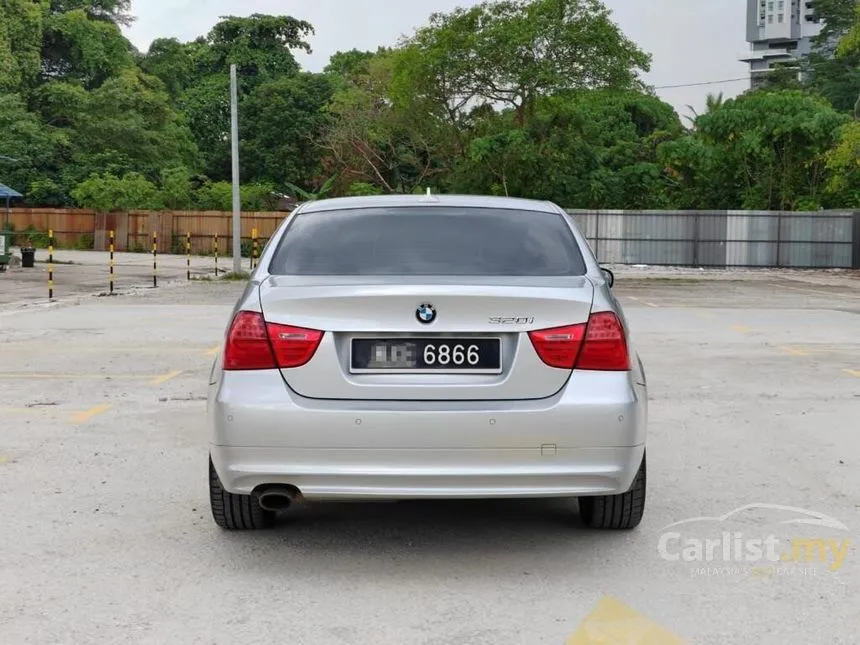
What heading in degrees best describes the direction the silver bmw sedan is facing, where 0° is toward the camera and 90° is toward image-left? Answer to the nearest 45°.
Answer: approximately 180°

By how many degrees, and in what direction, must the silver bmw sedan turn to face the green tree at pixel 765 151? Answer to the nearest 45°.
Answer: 0° — it already faces it

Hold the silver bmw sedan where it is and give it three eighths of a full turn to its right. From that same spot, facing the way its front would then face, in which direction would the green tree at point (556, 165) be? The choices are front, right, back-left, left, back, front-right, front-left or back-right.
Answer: back-left

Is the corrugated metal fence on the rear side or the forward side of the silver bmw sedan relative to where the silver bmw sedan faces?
on the forward side
